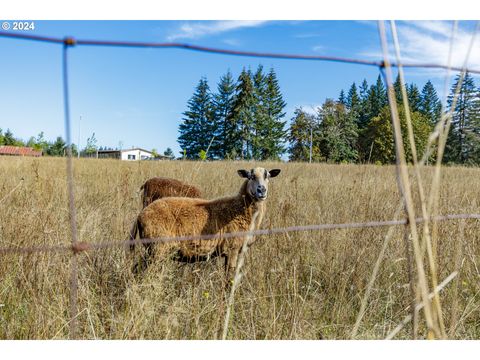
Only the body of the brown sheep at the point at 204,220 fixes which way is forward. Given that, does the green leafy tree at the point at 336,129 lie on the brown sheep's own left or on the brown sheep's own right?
on the brown sheep's own left

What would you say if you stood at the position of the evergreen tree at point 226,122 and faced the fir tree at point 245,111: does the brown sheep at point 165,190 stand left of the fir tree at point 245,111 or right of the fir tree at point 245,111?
right

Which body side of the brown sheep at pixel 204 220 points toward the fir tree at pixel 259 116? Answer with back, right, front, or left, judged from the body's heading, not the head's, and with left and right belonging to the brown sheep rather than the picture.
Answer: left

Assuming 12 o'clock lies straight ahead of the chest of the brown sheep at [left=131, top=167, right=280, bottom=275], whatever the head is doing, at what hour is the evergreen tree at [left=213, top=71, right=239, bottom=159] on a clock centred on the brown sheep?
The evergreen tree is roughly at 9 o'clock from the brown sheep.

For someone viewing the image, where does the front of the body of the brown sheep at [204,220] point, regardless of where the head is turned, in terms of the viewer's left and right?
facing to the right of the viewer

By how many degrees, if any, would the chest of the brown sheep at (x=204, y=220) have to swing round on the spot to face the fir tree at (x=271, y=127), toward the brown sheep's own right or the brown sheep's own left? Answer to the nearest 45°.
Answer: approximately 90° to the brown sheep's own left
